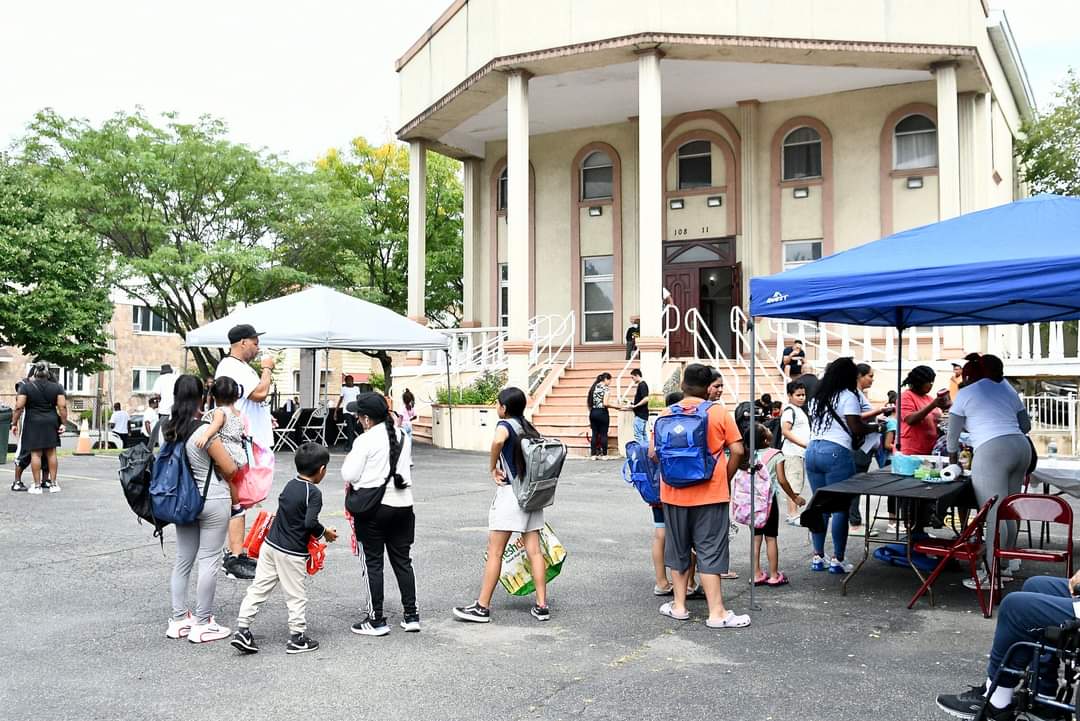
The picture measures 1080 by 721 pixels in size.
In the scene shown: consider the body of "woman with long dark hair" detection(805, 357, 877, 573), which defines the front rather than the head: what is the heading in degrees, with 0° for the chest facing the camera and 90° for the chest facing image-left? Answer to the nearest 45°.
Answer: approximately 225°

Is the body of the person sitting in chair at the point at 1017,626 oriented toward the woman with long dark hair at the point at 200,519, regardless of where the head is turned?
yes

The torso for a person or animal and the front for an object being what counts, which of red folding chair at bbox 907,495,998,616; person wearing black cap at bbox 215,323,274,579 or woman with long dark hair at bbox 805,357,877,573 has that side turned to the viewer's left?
the red folding chair

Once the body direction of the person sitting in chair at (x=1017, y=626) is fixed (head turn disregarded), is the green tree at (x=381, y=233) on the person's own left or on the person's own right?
on the person's own right

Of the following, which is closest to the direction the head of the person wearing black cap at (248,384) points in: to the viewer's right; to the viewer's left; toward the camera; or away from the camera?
to the viewer's right

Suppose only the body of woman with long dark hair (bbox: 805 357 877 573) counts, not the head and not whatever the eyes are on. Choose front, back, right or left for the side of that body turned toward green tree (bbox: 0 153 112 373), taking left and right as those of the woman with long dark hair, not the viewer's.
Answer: left

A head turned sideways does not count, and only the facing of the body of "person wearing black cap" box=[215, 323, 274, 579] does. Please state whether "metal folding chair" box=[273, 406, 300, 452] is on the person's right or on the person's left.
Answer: on the person's left

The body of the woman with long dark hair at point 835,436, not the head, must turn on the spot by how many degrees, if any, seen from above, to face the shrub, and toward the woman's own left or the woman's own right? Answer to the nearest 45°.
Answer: approximately 90° to the woman's own left

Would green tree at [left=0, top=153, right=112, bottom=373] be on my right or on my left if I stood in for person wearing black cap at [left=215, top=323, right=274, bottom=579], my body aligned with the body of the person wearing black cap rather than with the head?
on my left

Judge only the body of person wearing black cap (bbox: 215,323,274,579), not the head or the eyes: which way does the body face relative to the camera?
to the viewer's right

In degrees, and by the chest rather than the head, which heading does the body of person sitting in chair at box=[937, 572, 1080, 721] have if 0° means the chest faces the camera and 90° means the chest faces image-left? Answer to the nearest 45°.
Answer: approximately 90°

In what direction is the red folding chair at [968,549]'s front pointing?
to the viewer's left

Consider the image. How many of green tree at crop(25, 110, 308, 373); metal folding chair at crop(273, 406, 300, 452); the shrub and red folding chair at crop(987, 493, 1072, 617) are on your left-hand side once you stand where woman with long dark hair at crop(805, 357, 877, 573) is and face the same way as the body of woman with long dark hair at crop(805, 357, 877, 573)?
3

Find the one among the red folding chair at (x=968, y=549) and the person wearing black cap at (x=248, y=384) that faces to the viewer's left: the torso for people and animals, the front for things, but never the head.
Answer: the red folding chair

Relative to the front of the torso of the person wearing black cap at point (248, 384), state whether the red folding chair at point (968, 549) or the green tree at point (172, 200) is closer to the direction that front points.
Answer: the red folding chair

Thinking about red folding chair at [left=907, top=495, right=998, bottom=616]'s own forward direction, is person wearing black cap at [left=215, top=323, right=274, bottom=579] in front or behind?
in front
